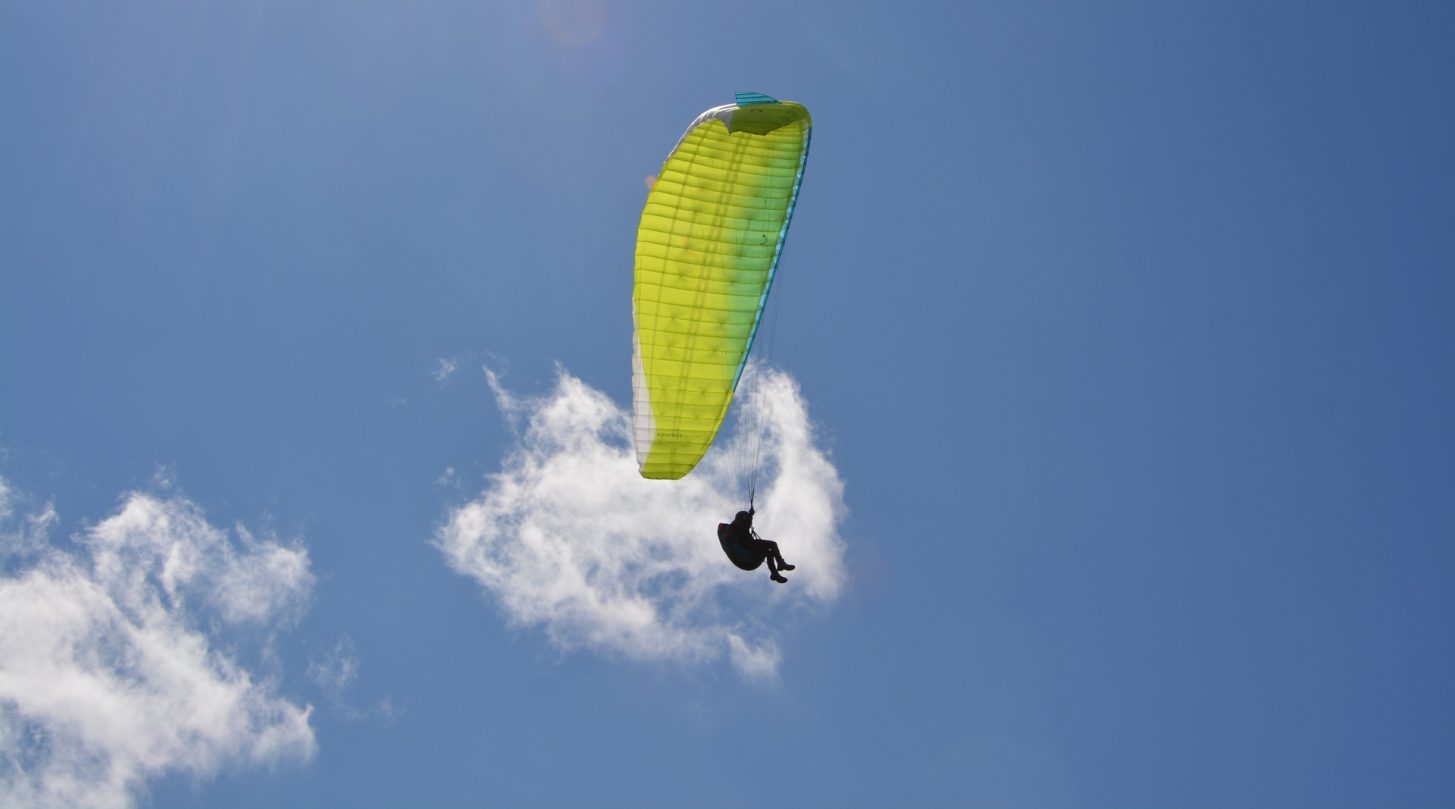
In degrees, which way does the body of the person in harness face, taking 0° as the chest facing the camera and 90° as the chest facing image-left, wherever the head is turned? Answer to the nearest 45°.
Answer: approximately 270°
